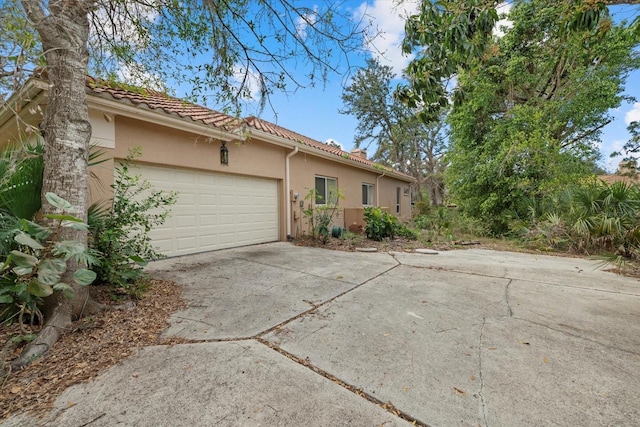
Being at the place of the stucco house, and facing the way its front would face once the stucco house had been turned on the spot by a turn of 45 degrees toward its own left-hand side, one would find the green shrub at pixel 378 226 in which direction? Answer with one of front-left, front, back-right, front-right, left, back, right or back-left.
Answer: front

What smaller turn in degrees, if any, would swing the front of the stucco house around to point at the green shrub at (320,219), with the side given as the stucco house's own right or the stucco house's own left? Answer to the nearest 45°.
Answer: approximately 45° to the stucco house's own left

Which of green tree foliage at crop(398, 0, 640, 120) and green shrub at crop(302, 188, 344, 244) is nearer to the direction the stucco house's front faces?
the green tree foliage

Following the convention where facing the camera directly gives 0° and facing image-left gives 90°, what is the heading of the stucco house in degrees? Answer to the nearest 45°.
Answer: approximately 315°

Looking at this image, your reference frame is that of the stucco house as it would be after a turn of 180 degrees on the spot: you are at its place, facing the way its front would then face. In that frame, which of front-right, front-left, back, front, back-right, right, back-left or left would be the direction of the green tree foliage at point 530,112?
back-right

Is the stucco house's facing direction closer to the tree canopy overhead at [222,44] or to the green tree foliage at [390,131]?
the tree canopy overhead

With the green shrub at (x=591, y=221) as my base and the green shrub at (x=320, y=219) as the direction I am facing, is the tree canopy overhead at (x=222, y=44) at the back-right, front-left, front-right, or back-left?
front-left

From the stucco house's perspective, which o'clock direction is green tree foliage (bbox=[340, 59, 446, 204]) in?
The green tree foliage is roughly at 9 o'clock from the stucco house.
